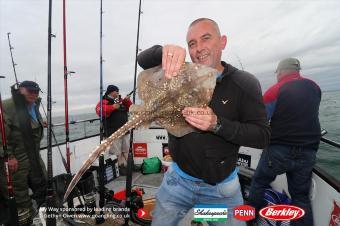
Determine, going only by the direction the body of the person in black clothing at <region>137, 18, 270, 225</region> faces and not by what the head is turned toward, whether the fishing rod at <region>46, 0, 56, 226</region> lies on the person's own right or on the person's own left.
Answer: on the person's own right

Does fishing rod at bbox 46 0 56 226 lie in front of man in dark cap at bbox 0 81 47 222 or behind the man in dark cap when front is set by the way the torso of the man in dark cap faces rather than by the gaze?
in front

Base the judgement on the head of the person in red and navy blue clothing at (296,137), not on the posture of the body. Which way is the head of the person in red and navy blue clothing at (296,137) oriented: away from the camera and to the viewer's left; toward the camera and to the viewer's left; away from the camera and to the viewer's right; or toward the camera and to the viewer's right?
away from the camera and to the viewer's right

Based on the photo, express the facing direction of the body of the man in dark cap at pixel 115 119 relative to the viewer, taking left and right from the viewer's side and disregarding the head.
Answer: facing the viewer and to the right of the viewer

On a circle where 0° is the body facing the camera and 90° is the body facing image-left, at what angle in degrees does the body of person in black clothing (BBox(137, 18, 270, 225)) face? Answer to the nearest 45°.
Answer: approximately 45°

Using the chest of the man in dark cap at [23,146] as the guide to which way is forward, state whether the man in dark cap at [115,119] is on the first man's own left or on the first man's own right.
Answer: on the first man's own left

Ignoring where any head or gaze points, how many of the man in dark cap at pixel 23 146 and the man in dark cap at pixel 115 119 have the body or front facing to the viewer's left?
0
